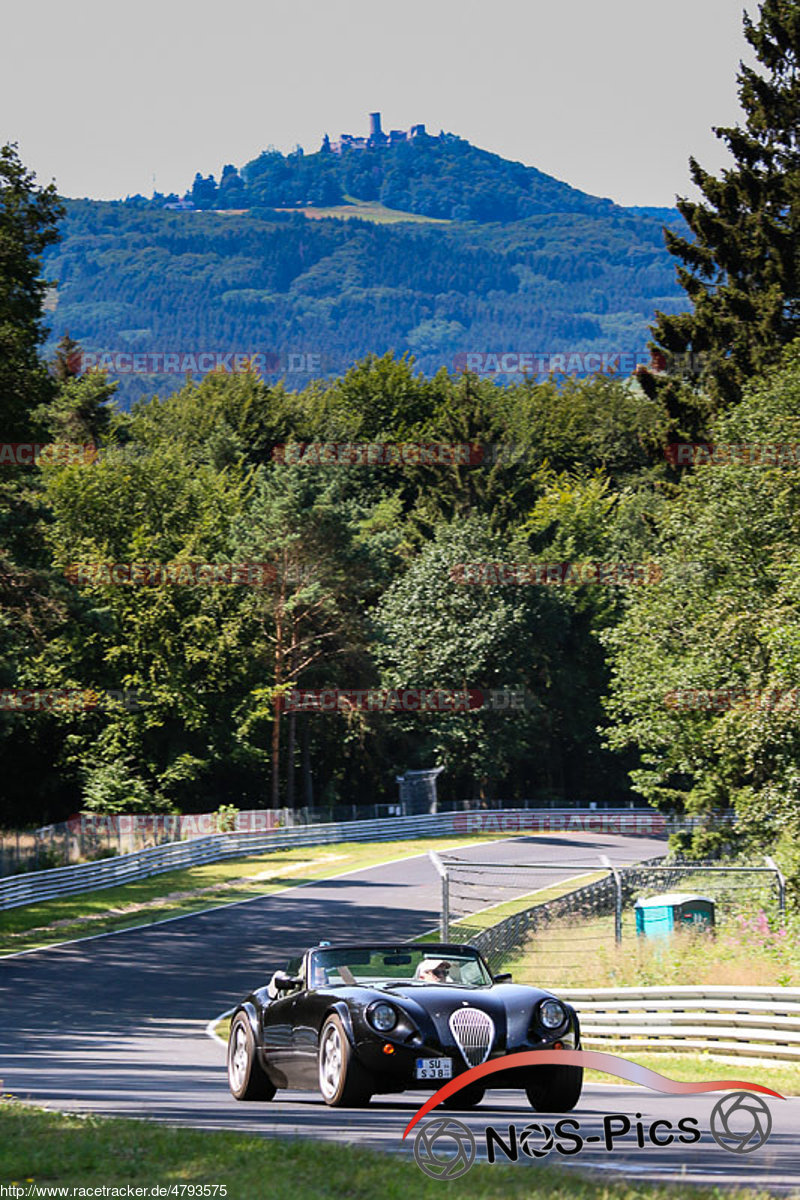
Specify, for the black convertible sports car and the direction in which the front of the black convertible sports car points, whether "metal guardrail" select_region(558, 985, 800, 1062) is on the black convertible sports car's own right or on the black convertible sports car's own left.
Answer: on the black convertible sports car's own left

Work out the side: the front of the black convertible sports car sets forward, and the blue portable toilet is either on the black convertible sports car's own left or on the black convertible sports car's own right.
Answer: on the black convertible sports car's own left

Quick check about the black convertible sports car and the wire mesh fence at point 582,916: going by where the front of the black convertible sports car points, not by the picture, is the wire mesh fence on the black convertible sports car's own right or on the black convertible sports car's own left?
on the black convertible sports car's own left

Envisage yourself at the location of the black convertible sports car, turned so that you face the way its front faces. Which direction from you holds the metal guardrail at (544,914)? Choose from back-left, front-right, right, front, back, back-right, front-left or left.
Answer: back-left

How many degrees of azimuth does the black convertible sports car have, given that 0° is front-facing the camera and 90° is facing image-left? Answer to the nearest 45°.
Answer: approximately 315°
